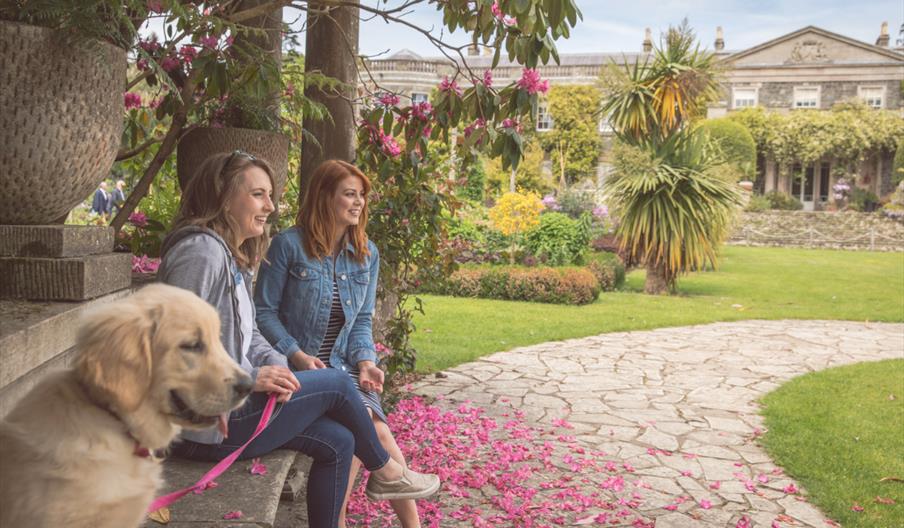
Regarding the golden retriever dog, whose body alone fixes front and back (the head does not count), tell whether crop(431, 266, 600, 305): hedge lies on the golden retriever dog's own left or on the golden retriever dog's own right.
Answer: on the golden retriever dog's own left

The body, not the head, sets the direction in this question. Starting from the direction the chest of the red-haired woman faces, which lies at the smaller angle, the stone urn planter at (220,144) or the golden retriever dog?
the golden retriever dog

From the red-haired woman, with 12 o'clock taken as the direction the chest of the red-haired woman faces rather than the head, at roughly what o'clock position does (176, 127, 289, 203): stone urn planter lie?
The stone urn planter is roughly at 6 o'clock from the red-haired woman.

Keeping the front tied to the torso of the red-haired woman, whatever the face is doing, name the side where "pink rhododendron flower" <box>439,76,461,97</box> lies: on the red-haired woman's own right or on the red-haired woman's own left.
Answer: on the red-haired woman's own left

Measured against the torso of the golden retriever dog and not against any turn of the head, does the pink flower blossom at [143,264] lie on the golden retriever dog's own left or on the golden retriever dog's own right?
on the golden retriever dog's own left

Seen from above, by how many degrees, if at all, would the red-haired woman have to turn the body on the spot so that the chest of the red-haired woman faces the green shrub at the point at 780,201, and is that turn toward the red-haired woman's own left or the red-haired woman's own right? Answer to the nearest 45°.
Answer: approximately 90° to the red-haired woman's own left

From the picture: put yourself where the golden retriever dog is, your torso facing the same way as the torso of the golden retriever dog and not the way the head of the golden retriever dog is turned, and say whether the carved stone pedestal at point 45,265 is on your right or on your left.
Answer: on your left

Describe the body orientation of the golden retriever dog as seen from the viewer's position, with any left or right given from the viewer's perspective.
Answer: facing to the right of the viewer

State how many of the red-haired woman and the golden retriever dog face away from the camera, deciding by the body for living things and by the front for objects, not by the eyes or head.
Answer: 0
